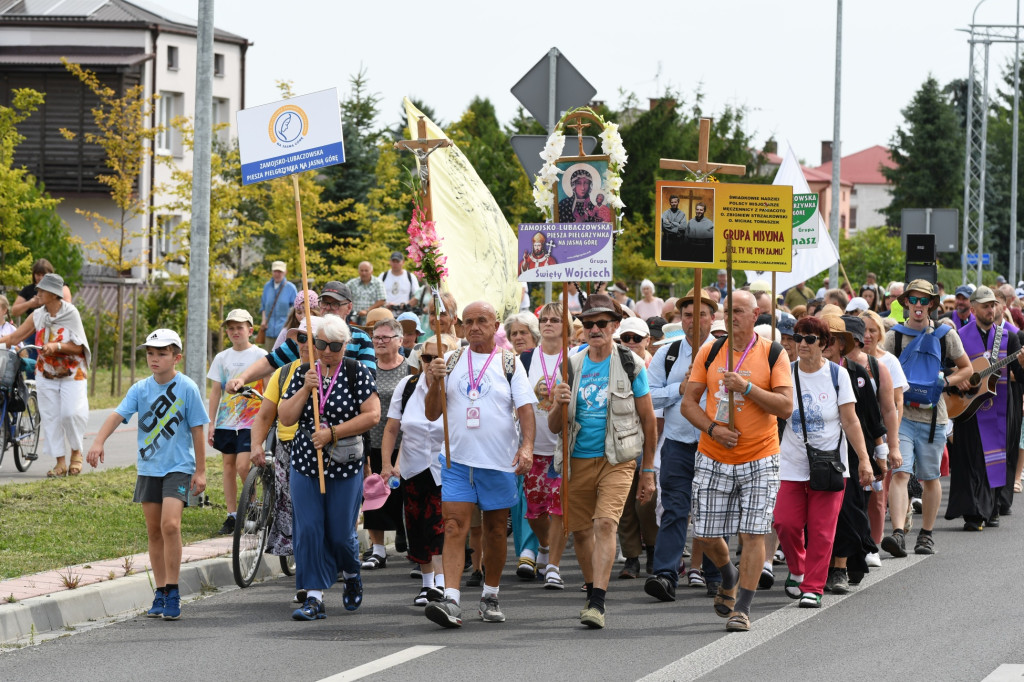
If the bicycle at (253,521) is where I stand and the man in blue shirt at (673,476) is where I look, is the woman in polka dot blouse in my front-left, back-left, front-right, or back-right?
front-right

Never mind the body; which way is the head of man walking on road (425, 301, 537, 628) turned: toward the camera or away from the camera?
toward the camera

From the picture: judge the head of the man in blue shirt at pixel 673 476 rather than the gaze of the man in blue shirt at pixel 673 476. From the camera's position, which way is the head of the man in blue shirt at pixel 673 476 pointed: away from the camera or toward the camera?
toward the camera

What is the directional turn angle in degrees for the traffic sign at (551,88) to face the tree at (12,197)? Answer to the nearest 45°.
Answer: approximately 45° to its left

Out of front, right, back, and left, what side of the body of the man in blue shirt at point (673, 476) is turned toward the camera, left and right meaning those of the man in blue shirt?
front

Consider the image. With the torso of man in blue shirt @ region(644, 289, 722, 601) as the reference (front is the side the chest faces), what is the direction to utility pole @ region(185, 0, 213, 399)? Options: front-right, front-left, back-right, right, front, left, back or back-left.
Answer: back-right

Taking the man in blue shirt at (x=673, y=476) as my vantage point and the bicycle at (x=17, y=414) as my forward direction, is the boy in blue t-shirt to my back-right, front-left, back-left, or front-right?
front-left

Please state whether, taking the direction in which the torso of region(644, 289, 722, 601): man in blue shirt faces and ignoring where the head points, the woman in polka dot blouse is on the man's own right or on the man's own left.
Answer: on the man's own right

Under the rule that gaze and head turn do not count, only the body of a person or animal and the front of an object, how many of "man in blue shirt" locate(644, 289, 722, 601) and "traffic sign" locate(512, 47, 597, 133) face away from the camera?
1

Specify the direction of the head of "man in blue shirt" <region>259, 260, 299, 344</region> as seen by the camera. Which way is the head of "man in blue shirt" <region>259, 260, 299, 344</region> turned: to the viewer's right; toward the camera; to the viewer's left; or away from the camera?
toward the camera

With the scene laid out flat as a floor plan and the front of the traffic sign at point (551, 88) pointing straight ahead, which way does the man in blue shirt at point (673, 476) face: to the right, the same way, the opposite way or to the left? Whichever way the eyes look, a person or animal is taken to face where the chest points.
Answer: the opposite way

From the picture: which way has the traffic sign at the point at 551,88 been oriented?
away from the camera

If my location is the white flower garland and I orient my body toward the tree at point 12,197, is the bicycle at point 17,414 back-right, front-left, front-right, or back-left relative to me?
front-left

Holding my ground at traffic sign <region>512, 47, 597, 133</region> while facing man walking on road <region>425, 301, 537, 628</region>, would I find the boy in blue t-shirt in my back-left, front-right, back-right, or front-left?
front-right

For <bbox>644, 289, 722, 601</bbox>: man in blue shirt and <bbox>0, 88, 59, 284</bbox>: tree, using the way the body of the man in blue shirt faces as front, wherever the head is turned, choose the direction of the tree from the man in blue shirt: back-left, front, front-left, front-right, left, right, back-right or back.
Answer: back-right
